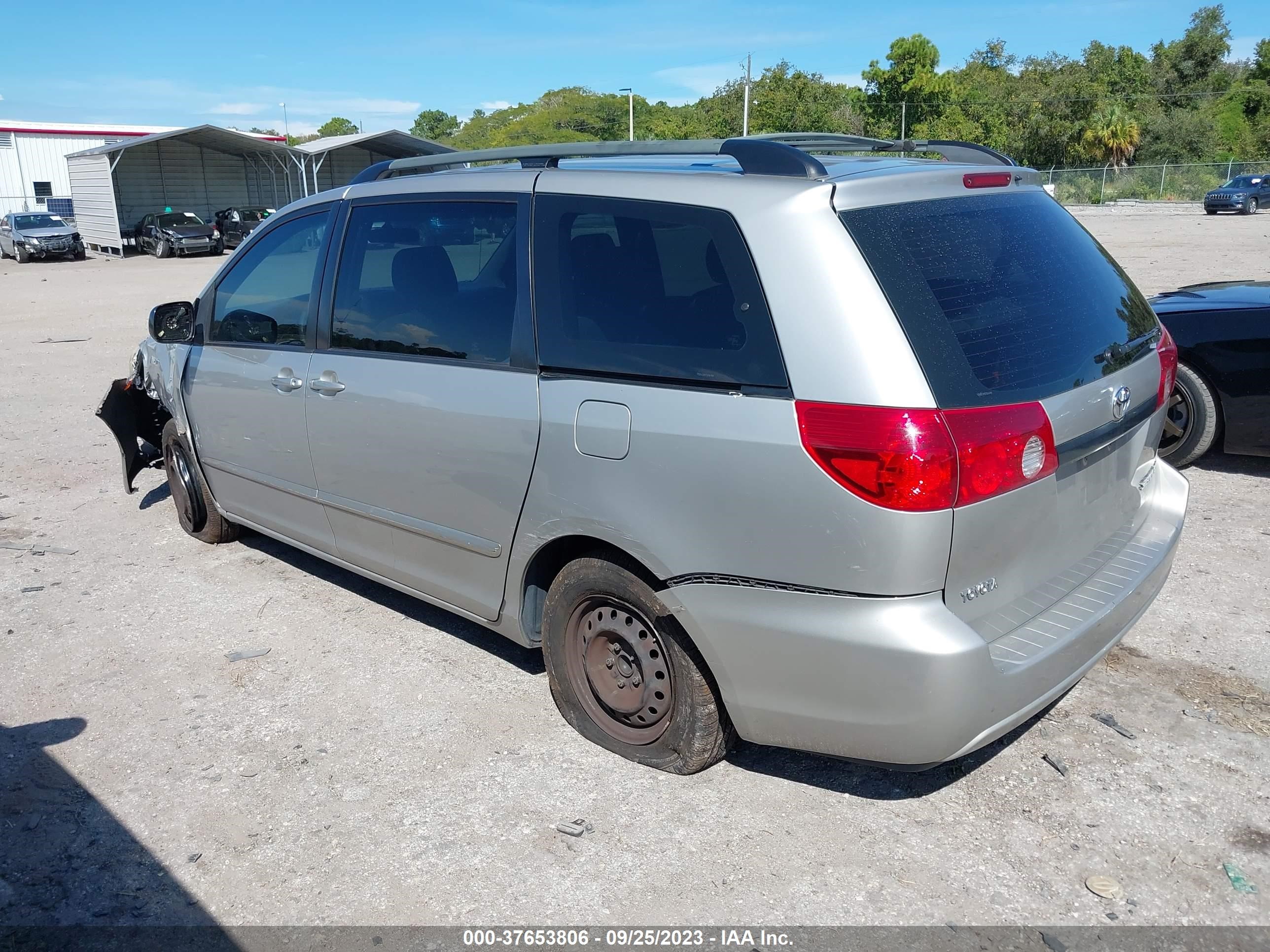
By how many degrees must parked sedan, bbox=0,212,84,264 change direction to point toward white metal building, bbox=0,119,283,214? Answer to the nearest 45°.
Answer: approximately 135° to its left

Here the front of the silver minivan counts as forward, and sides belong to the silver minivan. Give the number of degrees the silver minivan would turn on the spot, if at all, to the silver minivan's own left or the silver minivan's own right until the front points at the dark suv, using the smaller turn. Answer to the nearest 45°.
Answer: approximately 90° to the silver minivan's own right

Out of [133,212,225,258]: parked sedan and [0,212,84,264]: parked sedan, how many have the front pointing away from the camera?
0

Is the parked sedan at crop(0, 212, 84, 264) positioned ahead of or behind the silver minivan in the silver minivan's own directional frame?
ahead

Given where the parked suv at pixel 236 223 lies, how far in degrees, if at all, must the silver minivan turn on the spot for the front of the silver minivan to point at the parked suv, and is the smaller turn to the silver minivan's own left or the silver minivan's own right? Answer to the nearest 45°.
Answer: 0° — it already faces it

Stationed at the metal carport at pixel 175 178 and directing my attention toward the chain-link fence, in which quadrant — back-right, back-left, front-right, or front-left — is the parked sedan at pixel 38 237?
back-right

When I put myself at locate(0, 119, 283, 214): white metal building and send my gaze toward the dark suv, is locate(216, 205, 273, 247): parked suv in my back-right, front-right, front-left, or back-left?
front-right

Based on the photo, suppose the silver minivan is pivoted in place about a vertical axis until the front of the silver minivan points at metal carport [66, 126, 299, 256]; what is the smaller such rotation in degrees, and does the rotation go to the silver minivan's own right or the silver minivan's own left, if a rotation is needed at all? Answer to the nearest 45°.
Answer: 0° — it already faces it

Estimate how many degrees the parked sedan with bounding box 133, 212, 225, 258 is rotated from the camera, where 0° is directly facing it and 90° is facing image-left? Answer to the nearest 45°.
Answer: approximately 315°

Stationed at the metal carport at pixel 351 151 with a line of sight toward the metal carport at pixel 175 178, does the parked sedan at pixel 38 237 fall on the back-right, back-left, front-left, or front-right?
front-left

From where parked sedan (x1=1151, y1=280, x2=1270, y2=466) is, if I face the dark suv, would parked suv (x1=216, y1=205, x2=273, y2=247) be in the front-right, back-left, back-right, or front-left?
front-left

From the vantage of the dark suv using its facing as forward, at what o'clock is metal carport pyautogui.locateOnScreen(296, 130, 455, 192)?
The metal carport is roughly at 1 o'clock from the dark suv.

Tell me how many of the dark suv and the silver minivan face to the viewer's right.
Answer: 0

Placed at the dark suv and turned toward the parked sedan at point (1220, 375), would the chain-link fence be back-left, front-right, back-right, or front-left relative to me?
back-right

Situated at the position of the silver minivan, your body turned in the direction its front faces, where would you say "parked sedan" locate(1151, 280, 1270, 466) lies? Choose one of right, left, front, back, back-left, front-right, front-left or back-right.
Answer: right

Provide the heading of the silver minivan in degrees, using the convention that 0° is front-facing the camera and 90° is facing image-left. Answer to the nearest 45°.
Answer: approximately 135°
